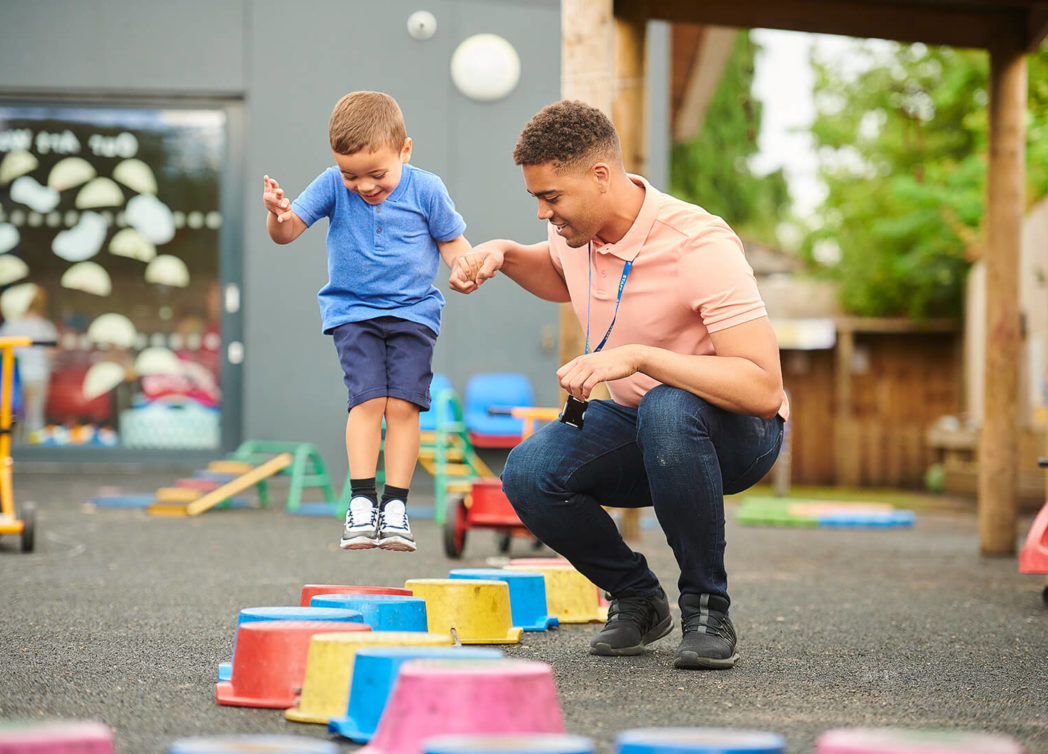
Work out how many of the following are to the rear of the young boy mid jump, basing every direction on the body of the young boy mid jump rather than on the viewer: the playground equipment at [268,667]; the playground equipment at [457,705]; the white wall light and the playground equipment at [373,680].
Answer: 1

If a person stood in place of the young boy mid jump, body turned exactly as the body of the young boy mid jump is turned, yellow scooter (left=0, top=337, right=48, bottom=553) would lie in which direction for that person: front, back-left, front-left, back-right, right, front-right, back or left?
back-right

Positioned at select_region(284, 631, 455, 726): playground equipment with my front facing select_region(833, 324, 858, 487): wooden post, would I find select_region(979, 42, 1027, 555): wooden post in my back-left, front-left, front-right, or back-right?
front-right

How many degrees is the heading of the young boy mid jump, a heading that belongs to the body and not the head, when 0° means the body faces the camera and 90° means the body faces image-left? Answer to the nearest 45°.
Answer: approximately 0°

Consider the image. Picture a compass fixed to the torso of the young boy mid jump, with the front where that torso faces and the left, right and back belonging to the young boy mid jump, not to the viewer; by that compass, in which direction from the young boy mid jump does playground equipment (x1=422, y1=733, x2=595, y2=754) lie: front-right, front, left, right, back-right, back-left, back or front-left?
front

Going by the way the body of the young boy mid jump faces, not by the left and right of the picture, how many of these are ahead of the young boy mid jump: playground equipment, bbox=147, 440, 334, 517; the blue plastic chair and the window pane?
0

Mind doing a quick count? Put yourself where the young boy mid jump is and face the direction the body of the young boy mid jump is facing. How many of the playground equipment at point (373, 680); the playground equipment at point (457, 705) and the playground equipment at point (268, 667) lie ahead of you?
3

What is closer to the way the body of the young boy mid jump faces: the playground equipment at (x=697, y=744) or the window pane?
the playground equipment

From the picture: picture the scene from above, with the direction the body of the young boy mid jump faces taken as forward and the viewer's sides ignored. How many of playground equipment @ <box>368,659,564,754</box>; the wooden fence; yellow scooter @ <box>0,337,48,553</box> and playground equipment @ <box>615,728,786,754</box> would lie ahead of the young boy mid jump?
2

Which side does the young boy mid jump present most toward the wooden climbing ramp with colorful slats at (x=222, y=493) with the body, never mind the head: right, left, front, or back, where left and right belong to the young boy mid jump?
back

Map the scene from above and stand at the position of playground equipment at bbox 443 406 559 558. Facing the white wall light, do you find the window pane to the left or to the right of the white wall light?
left

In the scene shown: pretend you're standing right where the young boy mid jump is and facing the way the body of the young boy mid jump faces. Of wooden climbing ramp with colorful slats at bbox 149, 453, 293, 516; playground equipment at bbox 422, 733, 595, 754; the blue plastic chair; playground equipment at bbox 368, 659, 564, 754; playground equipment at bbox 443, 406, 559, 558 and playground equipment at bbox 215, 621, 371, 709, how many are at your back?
3

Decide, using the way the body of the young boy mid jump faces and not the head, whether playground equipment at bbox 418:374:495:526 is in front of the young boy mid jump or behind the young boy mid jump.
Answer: behind

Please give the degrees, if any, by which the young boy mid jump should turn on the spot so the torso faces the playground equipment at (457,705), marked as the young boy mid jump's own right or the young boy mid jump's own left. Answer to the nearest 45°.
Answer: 0° — they already face it

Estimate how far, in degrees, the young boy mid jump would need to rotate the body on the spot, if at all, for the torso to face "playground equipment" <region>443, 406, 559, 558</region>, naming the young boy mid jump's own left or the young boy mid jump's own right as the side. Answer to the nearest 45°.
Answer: approximately 180°

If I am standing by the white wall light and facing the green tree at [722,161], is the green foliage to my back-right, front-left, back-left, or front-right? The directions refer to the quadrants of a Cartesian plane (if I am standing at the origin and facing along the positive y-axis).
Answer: front-right

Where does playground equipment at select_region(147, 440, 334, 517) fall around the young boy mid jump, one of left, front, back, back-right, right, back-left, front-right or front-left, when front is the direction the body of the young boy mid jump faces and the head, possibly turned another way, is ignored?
back
